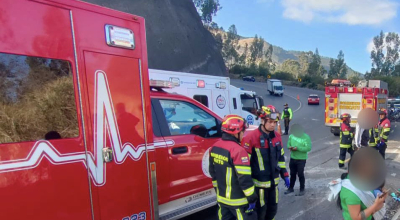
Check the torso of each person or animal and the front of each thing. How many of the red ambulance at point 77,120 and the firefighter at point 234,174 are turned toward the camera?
0

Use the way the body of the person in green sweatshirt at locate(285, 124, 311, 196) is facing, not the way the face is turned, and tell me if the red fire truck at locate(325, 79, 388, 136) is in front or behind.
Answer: behind

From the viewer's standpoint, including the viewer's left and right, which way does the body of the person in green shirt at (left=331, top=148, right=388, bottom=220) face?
facing the viewer and to the right of the viewer

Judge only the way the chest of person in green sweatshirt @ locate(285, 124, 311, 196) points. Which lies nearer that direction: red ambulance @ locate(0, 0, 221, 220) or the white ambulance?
the red ambulance

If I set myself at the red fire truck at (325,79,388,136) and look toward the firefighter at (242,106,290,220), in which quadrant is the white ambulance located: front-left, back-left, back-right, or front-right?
front-right

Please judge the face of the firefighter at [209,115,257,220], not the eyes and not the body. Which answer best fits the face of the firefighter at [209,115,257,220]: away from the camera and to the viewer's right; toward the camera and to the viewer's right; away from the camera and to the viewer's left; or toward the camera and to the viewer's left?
away from the camera and to the viewer's right

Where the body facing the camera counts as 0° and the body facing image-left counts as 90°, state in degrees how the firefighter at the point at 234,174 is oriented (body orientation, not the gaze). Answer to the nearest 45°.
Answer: approximately 225°

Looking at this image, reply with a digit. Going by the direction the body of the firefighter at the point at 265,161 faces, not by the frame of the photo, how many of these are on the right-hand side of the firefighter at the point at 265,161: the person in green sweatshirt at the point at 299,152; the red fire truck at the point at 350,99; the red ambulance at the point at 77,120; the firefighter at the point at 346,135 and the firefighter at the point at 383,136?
1

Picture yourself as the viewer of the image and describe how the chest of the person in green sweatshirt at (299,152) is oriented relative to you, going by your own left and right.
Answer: facing the viewer and to the left of the viewer

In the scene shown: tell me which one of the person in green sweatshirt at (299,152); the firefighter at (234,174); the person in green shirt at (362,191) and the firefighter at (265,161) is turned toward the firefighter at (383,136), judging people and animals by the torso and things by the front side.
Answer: the firefighter at (234,174)

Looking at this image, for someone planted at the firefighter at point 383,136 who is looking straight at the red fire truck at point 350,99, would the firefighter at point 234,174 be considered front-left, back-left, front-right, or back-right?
back-left

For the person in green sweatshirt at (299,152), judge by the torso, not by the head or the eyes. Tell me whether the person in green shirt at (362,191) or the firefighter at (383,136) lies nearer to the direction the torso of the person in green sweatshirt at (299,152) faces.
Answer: the person in green shirt

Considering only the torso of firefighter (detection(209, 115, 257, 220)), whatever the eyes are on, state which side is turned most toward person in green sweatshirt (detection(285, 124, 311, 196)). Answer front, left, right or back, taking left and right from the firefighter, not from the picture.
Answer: front

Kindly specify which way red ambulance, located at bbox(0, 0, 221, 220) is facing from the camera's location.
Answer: facing away from the viewer and to the right of the viewer

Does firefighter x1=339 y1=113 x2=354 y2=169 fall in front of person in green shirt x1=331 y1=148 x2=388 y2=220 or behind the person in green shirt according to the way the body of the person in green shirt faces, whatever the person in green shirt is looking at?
behind

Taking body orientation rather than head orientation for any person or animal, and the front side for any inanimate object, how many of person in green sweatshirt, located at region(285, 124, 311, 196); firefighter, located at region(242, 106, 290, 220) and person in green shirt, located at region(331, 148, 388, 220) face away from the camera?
0

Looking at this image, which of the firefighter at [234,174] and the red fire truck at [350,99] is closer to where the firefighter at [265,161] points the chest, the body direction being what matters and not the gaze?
the firefighter

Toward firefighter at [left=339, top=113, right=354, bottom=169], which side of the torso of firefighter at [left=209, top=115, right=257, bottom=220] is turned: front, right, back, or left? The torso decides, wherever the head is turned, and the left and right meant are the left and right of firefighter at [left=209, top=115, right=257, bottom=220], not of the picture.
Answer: front
